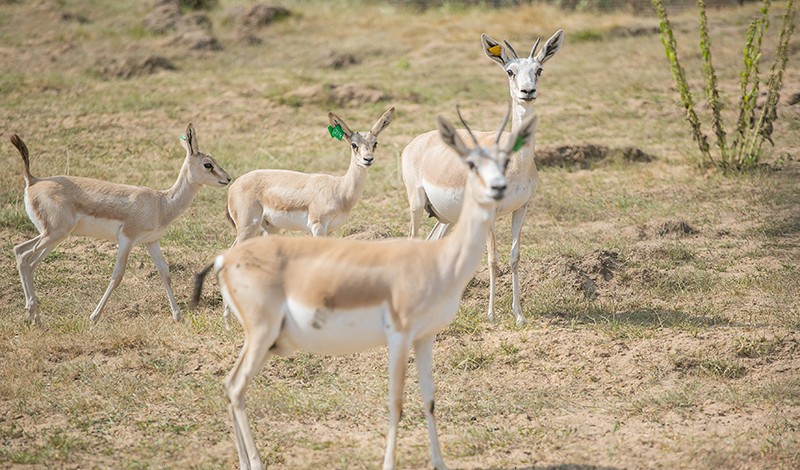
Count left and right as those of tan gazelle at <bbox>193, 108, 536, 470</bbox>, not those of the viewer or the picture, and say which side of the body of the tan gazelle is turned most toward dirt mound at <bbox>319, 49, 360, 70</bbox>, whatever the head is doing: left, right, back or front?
left

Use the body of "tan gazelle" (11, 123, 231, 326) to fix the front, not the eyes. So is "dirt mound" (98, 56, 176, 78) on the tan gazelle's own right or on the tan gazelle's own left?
on the tan gazelle's own left

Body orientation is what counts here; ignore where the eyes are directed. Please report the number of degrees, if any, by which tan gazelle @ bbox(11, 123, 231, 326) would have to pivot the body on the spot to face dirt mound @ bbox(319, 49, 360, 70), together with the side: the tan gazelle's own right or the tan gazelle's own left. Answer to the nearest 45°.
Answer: approximately 45° to the tan gazelle's own left

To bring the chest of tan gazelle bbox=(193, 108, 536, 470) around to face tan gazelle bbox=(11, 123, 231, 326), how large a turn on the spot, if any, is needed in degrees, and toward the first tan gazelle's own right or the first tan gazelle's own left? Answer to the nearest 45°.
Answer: approximately 135° to the first tan gazelle's own left

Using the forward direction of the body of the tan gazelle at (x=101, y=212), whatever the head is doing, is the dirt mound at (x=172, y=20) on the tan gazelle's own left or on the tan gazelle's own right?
on the tan gazelle's own left

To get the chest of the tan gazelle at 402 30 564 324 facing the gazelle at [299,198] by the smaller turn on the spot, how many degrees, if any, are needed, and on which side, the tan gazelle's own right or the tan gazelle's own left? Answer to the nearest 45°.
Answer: approximately 135° to the tan gazelle's own right

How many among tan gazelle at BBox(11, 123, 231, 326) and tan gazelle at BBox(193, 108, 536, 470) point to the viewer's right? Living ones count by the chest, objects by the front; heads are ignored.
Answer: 2

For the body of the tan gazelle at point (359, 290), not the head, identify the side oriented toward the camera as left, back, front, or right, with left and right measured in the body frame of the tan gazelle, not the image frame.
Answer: right

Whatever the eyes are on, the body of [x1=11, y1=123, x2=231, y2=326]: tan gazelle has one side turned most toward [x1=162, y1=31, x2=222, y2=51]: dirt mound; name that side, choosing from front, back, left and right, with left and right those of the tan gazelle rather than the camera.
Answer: left

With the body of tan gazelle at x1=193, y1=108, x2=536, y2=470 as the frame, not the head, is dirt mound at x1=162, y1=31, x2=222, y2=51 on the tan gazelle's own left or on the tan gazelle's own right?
on the tan gazelle's own left

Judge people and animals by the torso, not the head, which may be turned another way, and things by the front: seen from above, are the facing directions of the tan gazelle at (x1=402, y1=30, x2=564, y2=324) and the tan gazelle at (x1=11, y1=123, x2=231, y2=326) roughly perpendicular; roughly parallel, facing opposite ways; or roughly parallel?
roughly perpendicular

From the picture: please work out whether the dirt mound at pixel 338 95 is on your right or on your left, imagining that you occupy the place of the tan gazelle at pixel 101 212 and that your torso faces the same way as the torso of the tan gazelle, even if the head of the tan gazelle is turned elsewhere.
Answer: on your left

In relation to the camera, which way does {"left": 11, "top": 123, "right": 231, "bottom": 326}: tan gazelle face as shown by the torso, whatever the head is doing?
to the viewer's right
